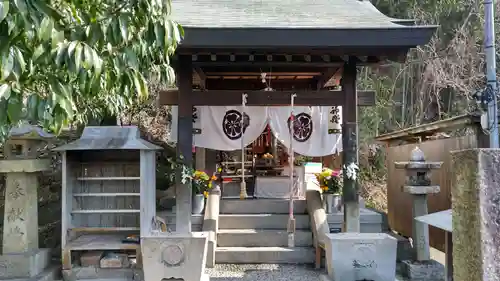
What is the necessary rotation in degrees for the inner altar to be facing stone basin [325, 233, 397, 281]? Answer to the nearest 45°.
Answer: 0° — it already faces it

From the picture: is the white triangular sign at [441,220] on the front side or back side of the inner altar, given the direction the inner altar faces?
on the front side

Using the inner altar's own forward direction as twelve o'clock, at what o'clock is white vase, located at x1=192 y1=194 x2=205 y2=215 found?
The white vase is roughly at 2 o'clock from the inner altar.

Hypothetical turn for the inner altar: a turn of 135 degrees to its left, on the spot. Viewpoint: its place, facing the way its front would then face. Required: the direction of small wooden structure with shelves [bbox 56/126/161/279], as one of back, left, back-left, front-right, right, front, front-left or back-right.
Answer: back

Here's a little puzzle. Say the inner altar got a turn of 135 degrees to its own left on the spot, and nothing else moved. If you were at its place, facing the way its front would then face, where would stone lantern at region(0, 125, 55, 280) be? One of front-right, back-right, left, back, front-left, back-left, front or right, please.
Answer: back

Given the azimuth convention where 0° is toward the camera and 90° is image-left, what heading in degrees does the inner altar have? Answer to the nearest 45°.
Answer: approximately 0°

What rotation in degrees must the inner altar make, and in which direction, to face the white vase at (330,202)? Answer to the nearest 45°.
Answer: approximately 45° to its left

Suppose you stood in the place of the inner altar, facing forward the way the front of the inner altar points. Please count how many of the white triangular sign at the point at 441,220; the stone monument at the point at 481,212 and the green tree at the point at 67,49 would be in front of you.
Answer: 3

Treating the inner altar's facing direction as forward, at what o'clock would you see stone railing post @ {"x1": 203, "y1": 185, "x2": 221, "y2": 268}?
The stone railing post is roughly at 1 o'clock from the inner altar.
